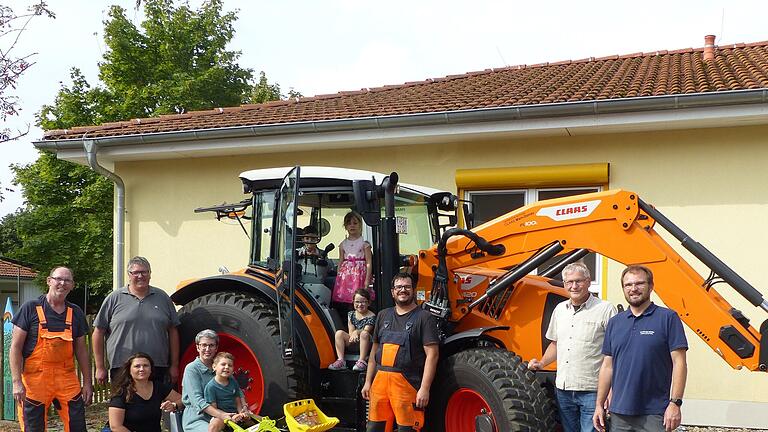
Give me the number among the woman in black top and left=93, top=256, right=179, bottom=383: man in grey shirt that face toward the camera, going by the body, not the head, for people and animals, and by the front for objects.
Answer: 2

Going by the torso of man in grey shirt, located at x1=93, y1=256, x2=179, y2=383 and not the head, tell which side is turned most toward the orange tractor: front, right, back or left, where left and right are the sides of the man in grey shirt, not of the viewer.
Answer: left

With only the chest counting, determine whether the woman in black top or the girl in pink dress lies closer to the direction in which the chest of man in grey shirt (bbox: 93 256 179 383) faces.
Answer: the woman in black top

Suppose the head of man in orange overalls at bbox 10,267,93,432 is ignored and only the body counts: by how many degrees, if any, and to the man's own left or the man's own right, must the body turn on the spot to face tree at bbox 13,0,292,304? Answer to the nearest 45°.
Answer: approximately 180°

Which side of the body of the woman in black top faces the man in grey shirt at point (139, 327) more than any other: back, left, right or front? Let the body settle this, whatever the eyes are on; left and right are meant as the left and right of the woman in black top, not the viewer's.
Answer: back

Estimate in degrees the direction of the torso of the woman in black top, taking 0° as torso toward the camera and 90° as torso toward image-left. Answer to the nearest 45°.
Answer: approximately 0°

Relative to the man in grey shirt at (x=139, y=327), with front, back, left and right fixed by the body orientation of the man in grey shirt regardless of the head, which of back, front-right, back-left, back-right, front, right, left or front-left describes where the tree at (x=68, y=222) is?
back
